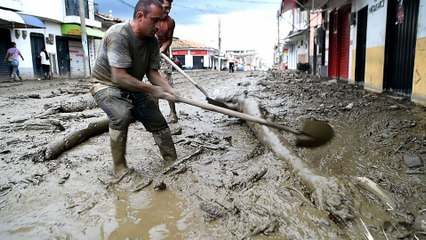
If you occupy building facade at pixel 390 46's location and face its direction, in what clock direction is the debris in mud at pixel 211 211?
The debris in mud is roughly at 11 o'clock from the building facade.

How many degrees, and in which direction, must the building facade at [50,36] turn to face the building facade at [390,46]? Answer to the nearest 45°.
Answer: approximately 45° to its right

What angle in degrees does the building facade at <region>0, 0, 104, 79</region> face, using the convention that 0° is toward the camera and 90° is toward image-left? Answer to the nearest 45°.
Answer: approximately 315°

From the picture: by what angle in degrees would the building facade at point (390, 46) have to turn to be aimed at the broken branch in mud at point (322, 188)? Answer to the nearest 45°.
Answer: approximately 45° to its left

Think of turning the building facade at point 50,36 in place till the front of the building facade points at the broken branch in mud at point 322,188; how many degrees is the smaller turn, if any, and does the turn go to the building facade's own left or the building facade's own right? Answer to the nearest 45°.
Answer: approximately 45° to the building facade's own right

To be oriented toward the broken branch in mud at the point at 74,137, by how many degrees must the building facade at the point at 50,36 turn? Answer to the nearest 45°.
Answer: approximately 45° to its right

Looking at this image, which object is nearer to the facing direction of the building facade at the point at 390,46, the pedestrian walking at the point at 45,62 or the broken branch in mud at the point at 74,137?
the pedestrian walking

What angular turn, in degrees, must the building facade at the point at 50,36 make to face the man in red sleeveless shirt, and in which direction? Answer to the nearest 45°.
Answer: approximately 45° to its right
